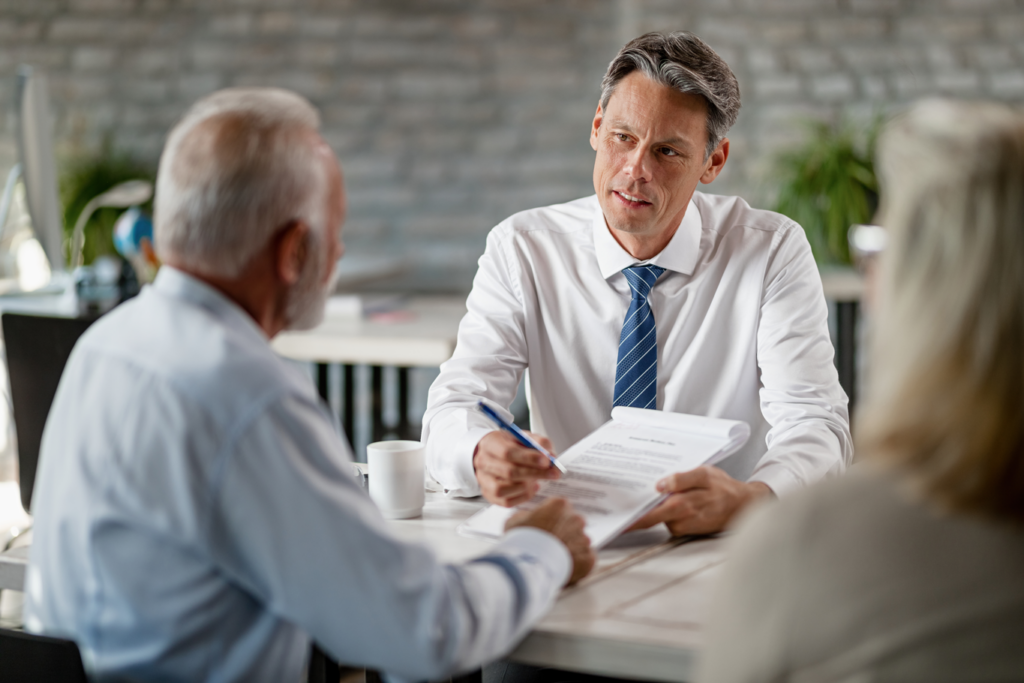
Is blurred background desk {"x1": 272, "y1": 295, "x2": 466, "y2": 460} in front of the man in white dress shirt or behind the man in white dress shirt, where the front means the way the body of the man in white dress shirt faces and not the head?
behind

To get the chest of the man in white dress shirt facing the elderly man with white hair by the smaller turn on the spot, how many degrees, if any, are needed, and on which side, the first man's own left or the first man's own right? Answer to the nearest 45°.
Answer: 0° — they already face them

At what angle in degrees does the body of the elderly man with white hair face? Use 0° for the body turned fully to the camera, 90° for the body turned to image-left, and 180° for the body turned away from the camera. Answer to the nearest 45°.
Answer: approximately 225°

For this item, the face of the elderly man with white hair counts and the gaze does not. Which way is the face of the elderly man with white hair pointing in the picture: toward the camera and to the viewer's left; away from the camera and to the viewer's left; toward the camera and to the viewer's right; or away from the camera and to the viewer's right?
away from the camera and to the viewer's right
